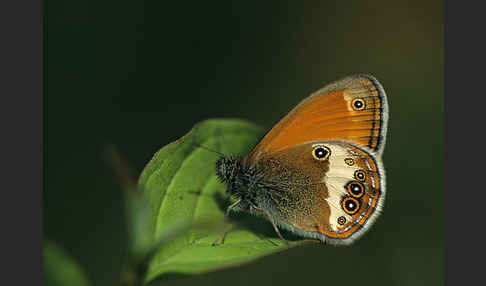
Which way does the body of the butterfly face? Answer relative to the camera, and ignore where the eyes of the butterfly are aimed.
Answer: to the viewer's left

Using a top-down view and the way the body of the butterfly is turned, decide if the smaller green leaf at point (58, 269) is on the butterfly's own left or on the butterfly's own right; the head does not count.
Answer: on the butterfly's own left
